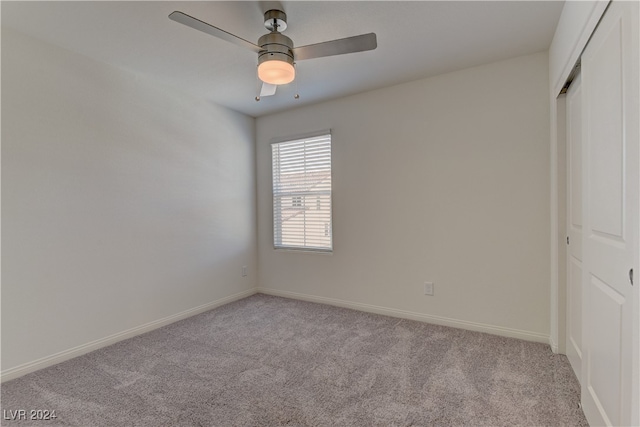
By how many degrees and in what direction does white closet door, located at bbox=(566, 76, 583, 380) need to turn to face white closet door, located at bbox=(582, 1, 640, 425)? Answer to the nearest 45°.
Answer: approximately 90° to its left

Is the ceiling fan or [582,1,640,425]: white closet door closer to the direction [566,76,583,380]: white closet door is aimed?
the ceiling fan

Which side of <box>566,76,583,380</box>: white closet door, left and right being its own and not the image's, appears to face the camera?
left

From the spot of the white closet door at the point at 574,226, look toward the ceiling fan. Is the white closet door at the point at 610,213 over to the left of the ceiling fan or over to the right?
left
